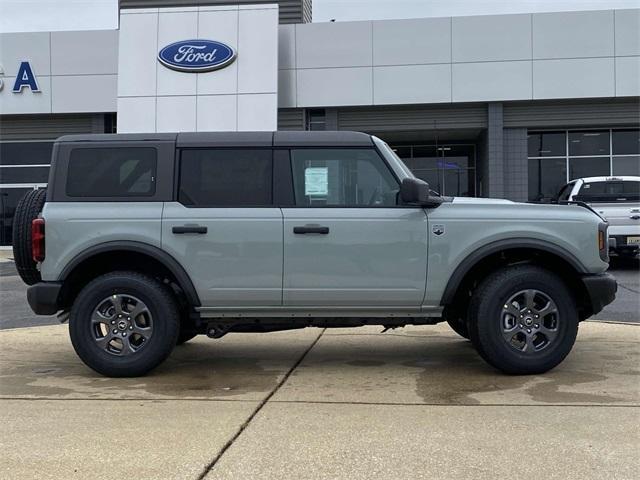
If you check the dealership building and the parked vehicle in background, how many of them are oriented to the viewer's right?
0

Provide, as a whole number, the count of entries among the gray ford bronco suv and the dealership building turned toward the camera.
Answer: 1

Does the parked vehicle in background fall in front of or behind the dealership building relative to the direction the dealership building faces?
in front

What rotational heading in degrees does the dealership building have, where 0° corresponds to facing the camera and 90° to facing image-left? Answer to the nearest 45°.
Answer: approximately 0°

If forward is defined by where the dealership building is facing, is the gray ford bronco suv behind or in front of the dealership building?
in front

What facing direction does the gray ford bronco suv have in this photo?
to the viewer's right

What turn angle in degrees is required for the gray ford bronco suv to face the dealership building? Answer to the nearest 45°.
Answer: approximately 90° to its left
